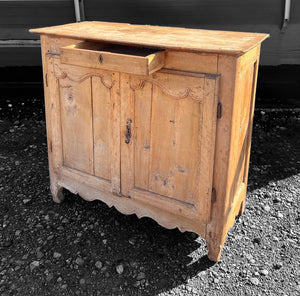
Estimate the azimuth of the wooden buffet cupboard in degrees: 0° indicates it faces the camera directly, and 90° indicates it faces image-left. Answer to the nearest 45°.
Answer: approximately 45°

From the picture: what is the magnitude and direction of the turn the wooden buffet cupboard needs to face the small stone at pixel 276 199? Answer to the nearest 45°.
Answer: approximately 180°

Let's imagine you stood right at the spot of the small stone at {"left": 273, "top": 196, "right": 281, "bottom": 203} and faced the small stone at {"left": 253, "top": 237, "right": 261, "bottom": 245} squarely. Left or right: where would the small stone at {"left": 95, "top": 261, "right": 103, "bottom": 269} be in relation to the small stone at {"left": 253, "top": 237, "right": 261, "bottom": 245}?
right
